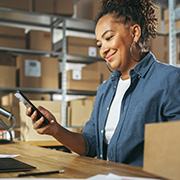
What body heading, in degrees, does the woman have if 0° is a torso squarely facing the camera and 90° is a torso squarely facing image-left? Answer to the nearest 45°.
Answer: approximately 45°

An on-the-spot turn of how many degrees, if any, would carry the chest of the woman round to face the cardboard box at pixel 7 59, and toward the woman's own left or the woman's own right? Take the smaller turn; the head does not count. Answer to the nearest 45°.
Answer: approximately 90° to the woman's own right

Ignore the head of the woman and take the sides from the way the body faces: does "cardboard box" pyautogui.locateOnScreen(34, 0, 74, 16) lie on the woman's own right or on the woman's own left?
on the woman's own right

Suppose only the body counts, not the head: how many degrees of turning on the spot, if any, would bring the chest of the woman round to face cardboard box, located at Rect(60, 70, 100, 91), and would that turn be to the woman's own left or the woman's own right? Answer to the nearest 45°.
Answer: approximately 135° to the woman's own right

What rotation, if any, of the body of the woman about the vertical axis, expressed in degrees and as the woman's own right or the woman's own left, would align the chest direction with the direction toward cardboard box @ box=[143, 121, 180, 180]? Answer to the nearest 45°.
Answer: approximately 45° to the woman's own left

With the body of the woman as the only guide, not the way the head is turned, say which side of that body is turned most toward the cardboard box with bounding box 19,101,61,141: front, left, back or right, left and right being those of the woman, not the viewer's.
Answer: right
